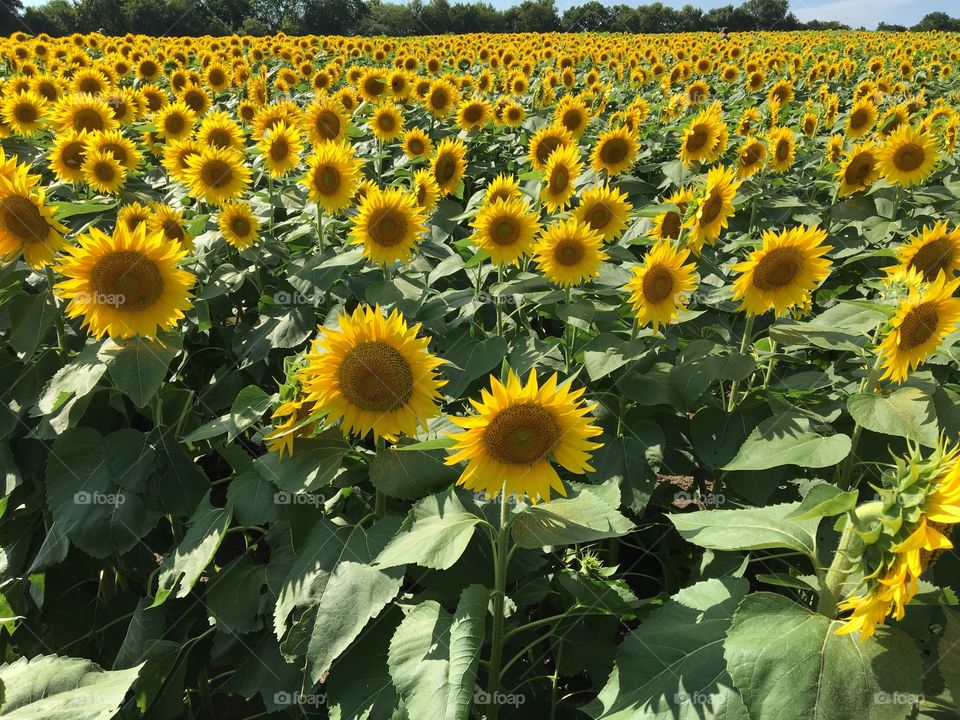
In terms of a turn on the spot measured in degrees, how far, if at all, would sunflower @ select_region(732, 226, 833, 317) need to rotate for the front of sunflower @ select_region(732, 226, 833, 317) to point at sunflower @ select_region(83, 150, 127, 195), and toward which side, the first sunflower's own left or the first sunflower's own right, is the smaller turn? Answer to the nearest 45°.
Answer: approximately 90° to the first sunflower's own right

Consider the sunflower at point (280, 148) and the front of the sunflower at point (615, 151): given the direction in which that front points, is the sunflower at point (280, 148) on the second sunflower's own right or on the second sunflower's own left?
on the second sunflower's own right

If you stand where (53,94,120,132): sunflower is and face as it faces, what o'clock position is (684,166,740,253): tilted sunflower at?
The tilted sunflower is roughly at 11 o'clock from the sunflower.

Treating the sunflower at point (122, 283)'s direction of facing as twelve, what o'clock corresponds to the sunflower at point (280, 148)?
the sunflower at point (280, 148) is roughly at 7 o'clock from the sunflower at point (122, 283).

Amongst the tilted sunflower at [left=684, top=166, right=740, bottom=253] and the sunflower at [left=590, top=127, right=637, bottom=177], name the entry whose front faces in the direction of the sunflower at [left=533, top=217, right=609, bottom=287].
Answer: the sunflower at [left=590, top=127, right=637, bottom=177]

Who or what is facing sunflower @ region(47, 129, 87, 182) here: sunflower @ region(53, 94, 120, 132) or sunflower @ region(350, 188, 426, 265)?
sunflower @ region(53, 94, 120, 132)

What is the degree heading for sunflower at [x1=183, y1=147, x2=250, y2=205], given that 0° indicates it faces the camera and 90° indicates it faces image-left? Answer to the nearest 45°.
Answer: approximately 0°

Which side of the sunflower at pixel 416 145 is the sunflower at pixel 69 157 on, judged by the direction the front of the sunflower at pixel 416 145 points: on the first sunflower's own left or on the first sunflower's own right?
on the first sunflower's own right

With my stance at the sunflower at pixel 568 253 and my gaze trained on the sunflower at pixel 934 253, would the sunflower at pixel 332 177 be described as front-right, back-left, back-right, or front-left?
back-left

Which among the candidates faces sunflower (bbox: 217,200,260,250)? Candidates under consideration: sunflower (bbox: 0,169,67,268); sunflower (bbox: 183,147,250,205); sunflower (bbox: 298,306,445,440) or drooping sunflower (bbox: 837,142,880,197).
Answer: sunflower (bbox: 183,147,250,205)

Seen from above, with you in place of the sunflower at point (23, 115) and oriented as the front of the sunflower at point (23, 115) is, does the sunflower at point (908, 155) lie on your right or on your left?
on your left

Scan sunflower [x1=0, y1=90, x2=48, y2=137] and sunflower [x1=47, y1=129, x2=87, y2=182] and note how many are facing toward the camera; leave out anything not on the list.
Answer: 2

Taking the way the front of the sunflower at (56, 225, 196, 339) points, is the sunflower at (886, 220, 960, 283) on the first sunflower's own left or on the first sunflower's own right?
on the first sunflower's own left
